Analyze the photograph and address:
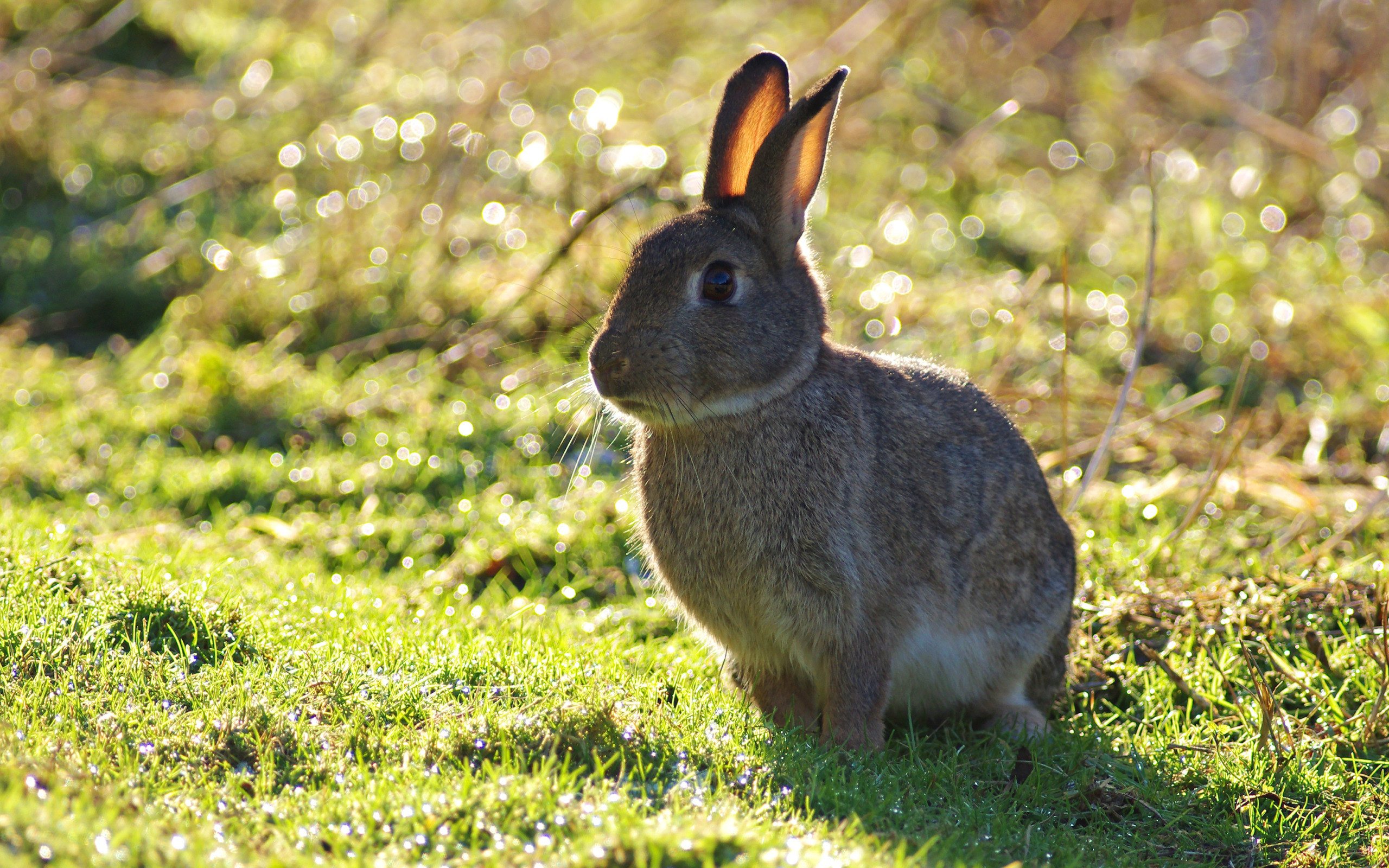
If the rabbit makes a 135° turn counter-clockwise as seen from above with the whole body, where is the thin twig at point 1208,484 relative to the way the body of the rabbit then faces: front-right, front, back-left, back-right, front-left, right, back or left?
front-left

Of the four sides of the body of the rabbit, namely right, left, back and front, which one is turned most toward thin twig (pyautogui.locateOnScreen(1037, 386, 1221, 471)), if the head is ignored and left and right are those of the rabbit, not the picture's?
back

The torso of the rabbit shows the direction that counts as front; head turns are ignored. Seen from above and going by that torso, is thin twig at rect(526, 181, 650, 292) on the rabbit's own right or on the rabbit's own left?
on the rabbit's own right

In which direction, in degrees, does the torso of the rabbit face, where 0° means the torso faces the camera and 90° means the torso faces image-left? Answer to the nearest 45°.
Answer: approximately 45°
